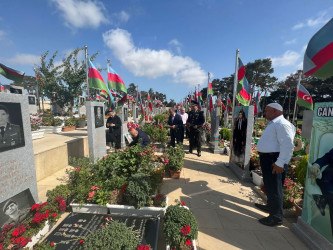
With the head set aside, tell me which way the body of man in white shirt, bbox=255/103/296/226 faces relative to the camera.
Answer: to the viewer's left

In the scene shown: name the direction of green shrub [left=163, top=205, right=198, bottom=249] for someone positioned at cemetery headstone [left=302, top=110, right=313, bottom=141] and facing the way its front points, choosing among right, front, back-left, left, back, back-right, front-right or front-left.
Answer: front-left

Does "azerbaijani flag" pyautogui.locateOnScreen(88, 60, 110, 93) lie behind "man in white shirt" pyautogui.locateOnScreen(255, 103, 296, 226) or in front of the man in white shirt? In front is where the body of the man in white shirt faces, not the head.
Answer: in front

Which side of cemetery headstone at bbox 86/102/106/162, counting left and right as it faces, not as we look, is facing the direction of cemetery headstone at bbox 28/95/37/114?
back

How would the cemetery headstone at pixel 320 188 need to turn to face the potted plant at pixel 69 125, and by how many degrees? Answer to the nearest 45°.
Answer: approximately 45° to its right

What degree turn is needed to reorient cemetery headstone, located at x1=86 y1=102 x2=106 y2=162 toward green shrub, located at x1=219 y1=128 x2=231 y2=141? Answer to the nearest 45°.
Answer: approximately 45° to its left

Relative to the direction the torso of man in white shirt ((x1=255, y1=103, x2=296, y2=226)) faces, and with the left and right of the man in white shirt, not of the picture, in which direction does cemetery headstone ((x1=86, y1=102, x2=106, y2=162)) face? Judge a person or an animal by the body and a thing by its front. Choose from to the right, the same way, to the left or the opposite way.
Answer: the opposite way

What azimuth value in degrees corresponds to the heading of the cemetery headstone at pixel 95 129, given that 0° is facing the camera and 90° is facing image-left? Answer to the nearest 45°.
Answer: approximately 315°

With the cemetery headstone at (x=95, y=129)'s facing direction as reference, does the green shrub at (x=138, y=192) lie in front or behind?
in front

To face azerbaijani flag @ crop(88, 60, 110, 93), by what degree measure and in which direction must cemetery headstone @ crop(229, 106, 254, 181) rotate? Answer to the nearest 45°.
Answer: approximately 45° to its right

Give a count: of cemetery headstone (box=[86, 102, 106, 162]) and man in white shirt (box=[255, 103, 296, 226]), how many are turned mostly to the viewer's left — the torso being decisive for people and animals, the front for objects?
1

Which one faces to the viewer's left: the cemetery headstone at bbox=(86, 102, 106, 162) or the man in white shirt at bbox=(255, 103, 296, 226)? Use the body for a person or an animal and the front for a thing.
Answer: the man in white shirt

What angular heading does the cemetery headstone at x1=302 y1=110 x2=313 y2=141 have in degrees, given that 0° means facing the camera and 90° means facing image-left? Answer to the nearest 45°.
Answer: approximately 45°

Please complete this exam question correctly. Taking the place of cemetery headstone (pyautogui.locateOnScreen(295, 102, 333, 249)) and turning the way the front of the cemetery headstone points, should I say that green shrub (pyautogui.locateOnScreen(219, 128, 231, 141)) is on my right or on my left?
on my right
